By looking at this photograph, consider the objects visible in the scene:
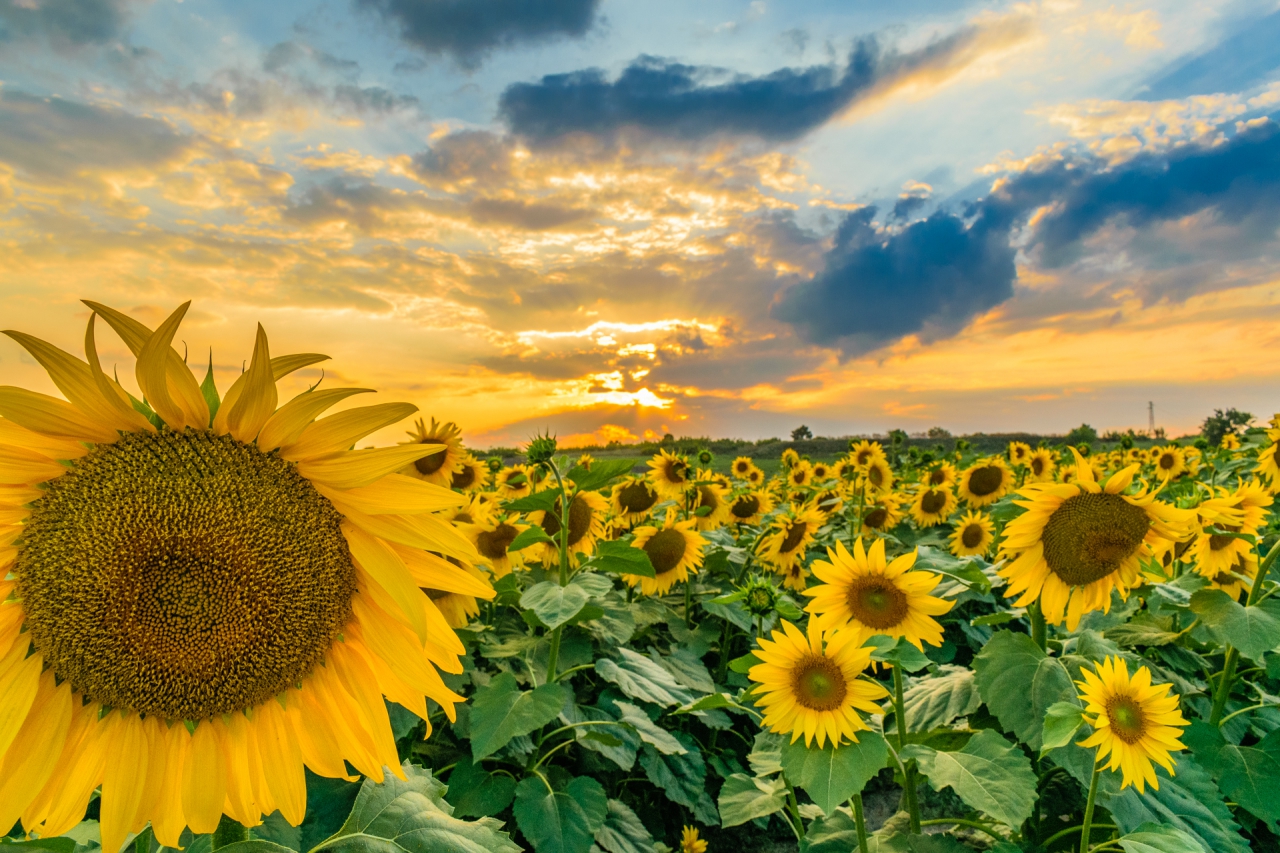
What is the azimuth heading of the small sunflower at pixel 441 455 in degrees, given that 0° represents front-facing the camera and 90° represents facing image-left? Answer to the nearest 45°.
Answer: approximately 0°

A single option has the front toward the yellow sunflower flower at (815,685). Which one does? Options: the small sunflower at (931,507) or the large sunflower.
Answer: the small sunflower

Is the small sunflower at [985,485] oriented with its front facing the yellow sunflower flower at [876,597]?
yes

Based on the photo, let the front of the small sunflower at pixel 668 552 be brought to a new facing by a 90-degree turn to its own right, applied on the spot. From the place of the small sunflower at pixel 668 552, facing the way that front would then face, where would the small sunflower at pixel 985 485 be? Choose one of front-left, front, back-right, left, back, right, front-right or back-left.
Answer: back-right

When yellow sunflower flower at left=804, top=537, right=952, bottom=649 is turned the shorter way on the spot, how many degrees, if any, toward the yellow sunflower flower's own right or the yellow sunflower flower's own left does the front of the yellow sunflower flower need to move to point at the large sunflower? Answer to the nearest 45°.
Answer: approximately 45° to the yellow sunflower flower's own right

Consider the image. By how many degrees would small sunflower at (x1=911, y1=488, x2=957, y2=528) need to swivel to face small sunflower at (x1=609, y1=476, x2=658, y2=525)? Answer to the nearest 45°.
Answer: approximately 45° to its right
